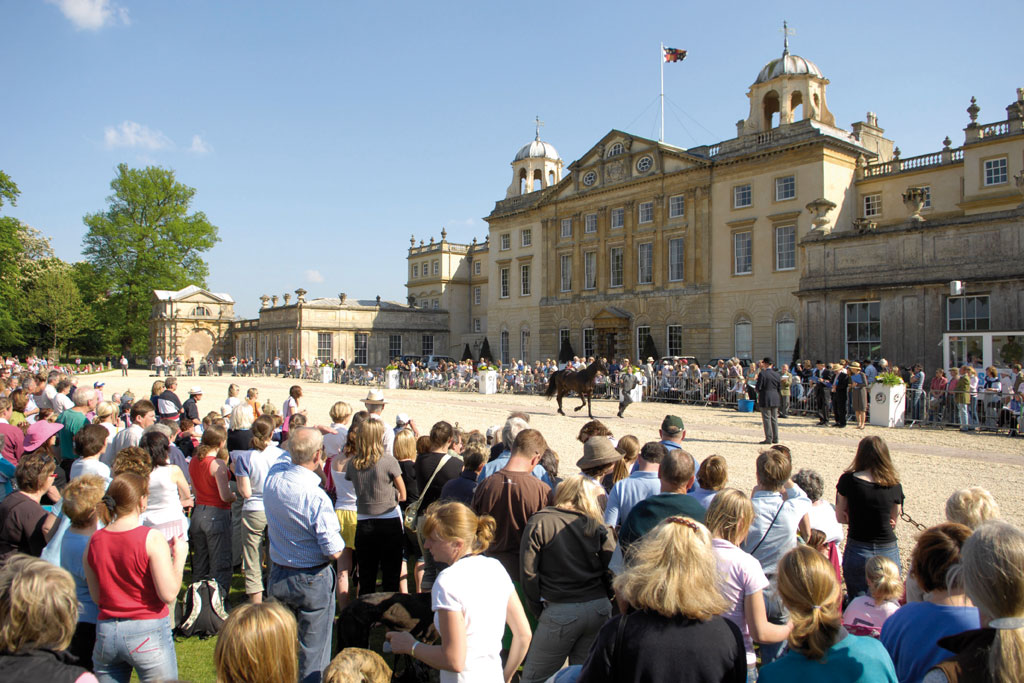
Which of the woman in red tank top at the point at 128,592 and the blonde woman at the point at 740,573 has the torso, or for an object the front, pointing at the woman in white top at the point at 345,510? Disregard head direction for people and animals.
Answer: the woman in red tank top

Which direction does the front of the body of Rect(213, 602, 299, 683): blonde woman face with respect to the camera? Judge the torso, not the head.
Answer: away from the camera

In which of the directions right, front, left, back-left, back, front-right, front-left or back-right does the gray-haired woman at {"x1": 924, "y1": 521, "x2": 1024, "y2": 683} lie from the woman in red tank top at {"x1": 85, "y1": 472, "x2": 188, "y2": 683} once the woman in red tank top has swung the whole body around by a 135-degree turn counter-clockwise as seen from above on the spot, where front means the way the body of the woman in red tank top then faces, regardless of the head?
back-left

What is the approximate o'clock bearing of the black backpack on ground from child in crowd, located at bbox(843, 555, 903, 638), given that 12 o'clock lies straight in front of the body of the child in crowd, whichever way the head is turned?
The black backpack on ground is roughly at 9 o'clock from the child in crowd.

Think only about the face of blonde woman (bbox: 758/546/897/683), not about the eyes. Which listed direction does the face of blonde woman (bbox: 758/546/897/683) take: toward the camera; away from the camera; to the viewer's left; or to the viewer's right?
away from the camera

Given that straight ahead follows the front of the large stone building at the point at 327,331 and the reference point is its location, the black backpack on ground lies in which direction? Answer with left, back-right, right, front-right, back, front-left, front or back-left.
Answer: front-left

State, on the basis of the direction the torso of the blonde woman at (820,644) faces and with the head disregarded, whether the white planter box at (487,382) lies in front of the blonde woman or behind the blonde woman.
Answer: in front

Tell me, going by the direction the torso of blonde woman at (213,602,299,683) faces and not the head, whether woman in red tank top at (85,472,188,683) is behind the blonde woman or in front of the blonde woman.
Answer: in front

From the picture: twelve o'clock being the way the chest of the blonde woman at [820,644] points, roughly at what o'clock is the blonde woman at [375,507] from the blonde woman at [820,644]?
the blonde woman at [375,507] is roughly at 10 o'clock from the blonde woman at [820,644].

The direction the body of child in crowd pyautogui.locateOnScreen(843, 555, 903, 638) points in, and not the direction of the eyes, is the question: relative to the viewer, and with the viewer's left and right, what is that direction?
facing away from the viewer

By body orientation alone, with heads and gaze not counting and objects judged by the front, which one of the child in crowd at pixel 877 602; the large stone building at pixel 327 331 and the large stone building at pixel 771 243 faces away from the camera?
the child in crowd

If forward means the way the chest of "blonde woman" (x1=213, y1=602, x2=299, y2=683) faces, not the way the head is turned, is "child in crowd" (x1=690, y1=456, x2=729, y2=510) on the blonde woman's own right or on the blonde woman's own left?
on the blonde woman's own right

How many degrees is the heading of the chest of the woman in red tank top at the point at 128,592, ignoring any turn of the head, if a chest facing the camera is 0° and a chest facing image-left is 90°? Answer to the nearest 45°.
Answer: approximately 225°

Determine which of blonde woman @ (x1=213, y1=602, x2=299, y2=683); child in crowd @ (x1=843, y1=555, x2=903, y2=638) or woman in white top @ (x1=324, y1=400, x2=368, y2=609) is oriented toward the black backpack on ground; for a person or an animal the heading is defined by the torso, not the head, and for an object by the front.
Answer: the blonde woman

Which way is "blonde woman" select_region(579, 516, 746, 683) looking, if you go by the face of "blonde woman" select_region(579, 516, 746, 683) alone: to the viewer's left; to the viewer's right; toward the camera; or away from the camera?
away from the camera

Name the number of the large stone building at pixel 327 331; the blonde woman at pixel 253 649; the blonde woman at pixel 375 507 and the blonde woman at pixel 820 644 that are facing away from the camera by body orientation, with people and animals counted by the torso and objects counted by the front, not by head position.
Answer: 3

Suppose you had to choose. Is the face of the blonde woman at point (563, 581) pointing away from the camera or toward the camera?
away from the camera

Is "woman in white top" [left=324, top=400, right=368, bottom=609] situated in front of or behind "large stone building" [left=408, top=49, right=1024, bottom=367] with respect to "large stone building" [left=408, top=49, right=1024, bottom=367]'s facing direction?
in front

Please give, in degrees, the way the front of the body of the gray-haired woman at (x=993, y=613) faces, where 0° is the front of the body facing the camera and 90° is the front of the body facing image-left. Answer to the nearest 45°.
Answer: approximately 135°
